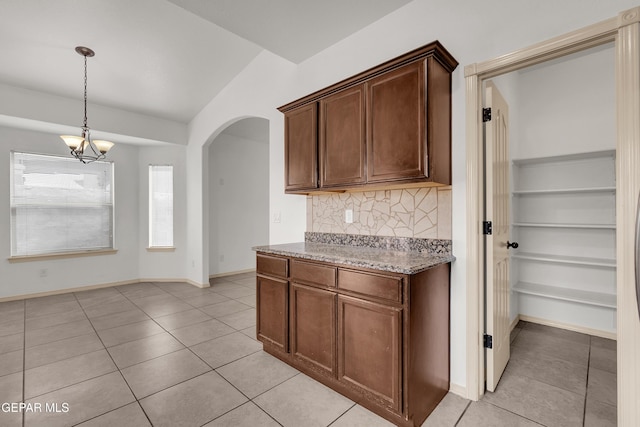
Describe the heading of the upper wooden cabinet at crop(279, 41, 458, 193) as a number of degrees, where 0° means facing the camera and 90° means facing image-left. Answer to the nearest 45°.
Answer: approximately 45°

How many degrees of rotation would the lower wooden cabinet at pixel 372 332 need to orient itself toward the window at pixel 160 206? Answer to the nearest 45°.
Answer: approximately 90° to its right

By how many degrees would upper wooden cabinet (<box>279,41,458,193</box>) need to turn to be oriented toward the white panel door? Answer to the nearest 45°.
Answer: approximately 135° to its left

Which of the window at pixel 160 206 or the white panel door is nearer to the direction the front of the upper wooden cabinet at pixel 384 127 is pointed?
the window

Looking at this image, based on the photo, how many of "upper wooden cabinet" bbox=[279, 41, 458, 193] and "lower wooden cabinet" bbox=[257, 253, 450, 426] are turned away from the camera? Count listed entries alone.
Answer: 0

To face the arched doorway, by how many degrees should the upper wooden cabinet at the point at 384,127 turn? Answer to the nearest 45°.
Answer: approximately 90° to its right

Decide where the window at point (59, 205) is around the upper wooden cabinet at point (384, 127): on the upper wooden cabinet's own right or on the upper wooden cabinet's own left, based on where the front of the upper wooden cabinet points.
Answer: on the upper wooden cabinet's own right

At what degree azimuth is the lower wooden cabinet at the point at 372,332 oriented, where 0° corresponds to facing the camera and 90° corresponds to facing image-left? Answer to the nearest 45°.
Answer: approximately 45°

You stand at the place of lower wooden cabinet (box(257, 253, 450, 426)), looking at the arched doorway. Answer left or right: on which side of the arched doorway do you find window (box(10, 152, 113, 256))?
left

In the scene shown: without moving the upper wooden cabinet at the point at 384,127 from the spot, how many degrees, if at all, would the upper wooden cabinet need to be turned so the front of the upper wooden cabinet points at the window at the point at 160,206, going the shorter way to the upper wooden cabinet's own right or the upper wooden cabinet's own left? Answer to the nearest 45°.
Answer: approximately 90° to the upper wooden cabinet's own right

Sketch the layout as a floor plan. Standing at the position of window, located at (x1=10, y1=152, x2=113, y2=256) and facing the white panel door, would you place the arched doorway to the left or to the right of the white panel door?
left
